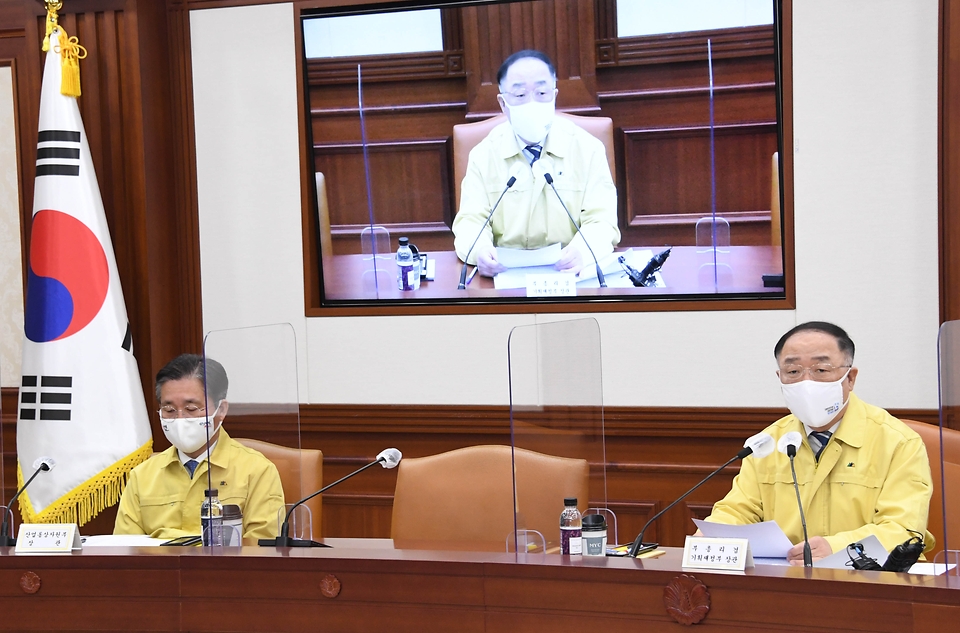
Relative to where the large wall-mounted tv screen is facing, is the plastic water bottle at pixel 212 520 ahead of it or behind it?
ahead

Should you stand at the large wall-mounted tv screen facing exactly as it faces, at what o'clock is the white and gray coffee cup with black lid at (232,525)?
The white and gray coffee cup with black lid is roughly at 1 o'clock from the large wall-mounted tv screen.

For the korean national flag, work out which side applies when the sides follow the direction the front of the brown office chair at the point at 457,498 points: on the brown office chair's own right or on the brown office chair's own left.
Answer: on the brown office chair's own right

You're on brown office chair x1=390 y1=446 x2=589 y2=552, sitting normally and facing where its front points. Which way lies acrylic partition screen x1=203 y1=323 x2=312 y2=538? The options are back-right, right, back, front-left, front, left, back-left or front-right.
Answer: front-right

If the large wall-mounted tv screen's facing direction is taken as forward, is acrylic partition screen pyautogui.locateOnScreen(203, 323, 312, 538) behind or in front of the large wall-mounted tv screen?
in front

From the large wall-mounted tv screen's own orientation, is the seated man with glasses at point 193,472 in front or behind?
in front

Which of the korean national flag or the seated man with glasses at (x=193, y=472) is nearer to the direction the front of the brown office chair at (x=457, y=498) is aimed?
the seated man with glasses

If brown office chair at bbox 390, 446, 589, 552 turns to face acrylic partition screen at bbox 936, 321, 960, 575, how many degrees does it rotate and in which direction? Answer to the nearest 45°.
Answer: approximately 45° to its left

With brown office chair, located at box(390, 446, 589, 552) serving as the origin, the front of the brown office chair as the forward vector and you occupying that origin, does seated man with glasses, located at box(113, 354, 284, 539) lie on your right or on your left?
on your right

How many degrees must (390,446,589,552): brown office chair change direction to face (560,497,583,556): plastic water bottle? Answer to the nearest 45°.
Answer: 0° — it already faces it
